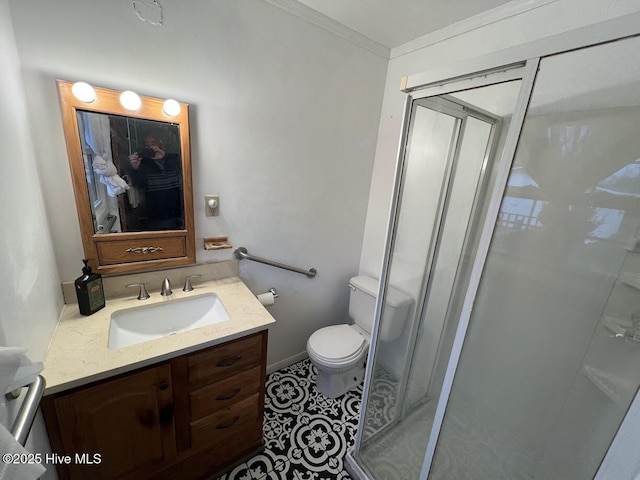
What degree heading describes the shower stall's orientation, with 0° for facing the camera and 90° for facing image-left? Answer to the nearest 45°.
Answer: approximately 45°

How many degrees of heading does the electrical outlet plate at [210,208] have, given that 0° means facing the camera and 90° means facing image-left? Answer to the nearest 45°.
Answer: approximately 0°

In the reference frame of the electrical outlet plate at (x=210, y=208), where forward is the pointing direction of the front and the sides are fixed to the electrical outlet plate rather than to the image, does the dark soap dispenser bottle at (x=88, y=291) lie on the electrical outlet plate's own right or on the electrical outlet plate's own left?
on the electrical outlet plate's own right

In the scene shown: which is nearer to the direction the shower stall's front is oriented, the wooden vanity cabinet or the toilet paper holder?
the wooden vanity cabinet

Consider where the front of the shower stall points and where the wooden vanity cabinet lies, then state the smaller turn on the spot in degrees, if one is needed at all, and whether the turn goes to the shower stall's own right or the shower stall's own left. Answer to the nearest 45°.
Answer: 0° — it already faces it
